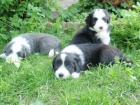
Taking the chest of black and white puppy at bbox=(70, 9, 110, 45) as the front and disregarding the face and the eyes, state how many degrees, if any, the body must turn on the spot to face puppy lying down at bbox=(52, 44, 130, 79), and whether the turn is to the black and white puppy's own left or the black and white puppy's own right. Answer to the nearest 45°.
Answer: approximately 45° to the black and white puppy's own right

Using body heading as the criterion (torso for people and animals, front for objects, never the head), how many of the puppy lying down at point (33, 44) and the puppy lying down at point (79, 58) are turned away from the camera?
0

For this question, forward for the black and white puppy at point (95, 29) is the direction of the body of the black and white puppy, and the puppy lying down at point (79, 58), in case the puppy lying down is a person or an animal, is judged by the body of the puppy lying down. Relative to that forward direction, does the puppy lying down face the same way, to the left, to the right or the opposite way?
to the right

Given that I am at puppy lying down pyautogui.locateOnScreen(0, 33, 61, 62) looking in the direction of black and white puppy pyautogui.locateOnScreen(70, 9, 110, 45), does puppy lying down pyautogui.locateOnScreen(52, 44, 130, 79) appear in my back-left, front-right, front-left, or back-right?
front-right

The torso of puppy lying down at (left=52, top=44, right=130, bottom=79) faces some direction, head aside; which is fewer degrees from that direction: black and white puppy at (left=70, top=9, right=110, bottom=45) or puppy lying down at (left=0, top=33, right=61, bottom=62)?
the puppy lying down

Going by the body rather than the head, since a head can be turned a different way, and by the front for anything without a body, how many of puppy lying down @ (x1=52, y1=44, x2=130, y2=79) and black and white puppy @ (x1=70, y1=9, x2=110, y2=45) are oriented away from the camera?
0

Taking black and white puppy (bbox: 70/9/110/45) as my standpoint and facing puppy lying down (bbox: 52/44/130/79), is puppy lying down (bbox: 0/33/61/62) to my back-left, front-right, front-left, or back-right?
front-right

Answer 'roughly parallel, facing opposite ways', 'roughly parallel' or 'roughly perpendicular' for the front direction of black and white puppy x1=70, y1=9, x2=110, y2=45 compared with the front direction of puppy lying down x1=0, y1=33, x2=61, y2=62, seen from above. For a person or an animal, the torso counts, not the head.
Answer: roughly perpendicular

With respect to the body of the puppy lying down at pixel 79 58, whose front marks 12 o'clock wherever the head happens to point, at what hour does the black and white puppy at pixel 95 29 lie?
The black and white puppy is roughly at 5 o'clock from the puppy lying down.

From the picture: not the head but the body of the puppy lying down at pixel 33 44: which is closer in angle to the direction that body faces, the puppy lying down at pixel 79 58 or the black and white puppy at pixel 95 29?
the puppy lying down

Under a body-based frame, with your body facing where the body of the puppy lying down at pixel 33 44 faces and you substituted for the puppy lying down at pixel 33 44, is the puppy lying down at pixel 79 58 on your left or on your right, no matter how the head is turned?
on your left

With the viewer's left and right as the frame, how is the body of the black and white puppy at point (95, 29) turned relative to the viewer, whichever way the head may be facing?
facing the viewer and to the right of the viewer
